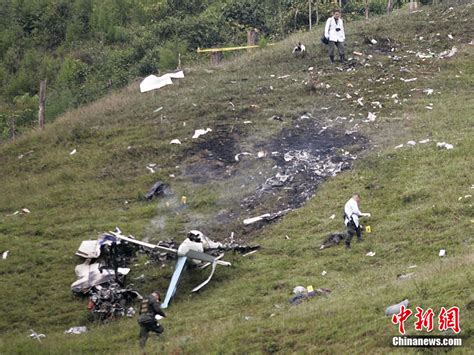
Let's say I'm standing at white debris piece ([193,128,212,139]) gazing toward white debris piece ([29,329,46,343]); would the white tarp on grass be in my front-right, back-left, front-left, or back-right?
back-right

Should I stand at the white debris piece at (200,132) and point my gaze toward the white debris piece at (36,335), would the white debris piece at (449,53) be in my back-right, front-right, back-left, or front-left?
back-left

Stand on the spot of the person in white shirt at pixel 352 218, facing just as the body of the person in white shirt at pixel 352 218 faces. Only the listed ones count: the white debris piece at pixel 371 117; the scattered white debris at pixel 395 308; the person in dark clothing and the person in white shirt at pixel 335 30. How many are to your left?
2

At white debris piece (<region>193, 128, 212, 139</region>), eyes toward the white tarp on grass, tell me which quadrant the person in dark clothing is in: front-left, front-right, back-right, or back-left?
back-left

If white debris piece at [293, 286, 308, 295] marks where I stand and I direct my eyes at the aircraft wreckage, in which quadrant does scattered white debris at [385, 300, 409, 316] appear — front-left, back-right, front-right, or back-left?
back-left
